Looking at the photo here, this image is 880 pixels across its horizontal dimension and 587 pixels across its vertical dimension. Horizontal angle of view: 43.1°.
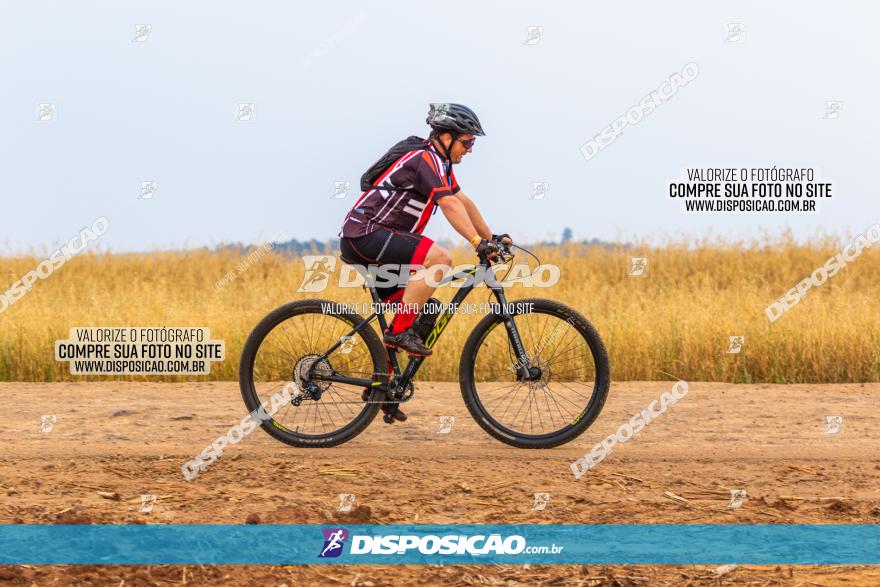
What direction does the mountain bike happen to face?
to the viewer's right

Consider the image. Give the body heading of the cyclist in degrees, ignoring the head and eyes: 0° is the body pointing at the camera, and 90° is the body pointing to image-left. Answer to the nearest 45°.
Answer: approximately 270°

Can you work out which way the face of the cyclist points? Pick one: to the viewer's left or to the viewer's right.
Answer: to the viewer's right
